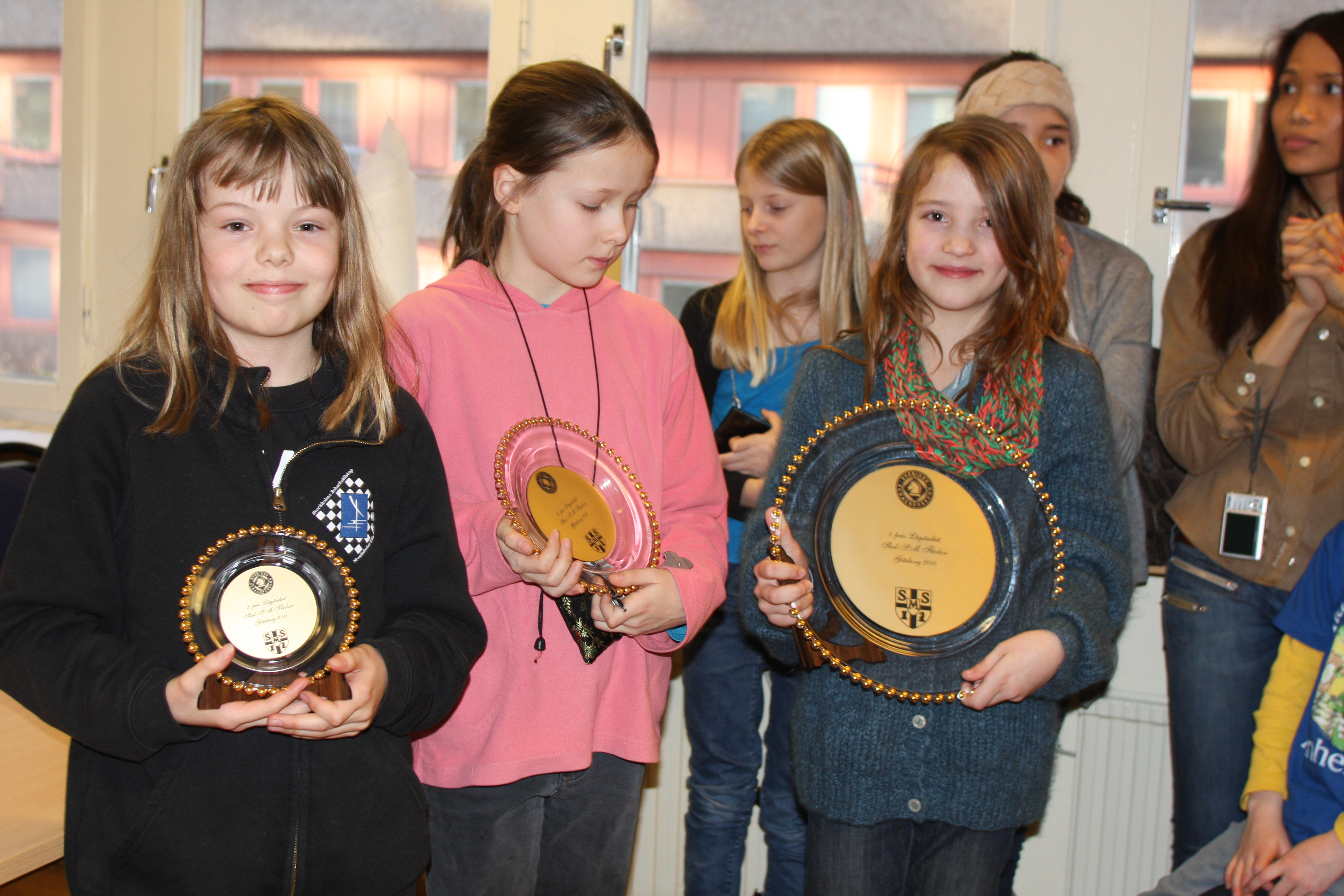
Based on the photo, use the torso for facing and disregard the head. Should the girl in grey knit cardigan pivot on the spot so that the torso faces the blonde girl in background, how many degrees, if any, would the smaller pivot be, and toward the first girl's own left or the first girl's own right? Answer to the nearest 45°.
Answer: approximately 135° to the first girl's own right

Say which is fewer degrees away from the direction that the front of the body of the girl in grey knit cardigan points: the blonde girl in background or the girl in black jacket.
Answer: the girl in black jacket

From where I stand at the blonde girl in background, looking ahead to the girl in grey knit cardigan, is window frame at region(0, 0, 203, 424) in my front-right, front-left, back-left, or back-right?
back-right

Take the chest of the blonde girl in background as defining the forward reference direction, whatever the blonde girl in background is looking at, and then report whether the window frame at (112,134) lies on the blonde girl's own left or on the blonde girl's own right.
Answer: on the blonde girl's own right

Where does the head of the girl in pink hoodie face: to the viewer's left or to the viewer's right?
to the viewer's right

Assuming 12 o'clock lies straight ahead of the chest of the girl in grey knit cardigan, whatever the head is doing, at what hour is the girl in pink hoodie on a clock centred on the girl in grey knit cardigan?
The girl in pink hoodie is roughly at 3 o'clock from the girl in grey knit cardigan.
